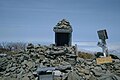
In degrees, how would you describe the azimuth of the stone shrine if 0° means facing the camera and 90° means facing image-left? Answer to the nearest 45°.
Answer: approximately 0°

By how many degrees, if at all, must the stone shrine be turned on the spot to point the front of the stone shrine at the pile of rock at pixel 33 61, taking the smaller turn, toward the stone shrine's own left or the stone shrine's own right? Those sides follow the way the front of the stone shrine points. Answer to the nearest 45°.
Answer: approximately 45° to the stone shrine's own right
